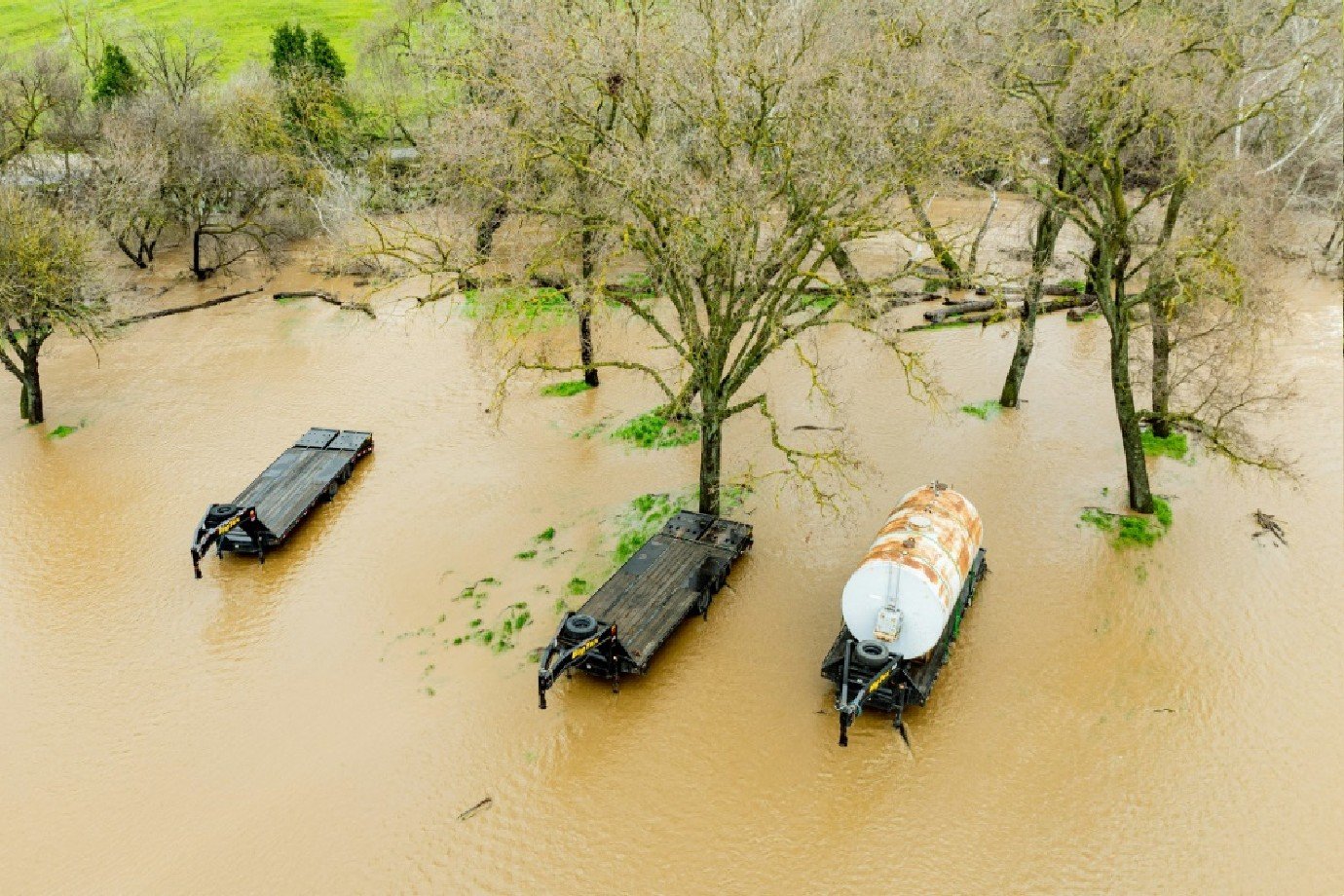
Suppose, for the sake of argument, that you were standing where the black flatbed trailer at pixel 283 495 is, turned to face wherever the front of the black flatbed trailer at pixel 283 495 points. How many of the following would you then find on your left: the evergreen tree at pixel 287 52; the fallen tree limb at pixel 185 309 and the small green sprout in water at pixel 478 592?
1

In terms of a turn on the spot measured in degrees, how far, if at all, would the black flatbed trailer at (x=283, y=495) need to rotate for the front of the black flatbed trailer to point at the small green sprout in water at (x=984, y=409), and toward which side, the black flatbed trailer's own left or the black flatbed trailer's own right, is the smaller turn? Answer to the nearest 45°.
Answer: approximately 135° to the black flatbed trailer's own left

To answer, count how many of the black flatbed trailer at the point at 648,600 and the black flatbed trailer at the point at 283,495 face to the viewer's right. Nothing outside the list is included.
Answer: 0

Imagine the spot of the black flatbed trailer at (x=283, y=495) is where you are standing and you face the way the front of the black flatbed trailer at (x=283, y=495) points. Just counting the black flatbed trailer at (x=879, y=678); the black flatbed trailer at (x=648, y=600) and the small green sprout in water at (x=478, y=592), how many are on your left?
3

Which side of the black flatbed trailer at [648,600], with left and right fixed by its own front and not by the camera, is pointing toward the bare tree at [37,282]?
right

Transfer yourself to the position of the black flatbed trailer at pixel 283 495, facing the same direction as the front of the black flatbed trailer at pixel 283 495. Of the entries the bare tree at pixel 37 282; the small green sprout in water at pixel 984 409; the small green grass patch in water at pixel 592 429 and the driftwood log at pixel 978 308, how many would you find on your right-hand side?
1

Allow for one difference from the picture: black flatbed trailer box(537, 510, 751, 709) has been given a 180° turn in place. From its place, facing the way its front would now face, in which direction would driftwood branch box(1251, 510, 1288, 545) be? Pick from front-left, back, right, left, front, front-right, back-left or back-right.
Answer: front-right

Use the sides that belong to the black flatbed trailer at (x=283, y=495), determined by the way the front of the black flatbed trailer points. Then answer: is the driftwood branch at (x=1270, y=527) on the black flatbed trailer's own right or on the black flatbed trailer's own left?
on the black flatbed trailer's own left

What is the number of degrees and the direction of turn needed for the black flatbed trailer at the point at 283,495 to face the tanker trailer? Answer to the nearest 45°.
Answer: approximately 90° to its left

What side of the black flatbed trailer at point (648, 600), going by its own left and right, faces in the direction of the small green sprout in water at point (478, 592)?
right

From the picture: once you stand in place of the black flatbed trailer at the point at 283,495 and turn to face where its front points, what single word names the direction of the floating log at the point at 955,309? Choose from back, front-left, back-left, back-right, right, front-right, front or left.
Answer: back-left

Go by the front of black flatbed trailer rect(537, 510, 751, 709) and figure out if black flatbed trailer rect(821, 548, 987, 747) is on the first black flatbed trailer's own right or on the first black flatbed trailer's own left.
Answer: on the first black flatbed trailer's own left

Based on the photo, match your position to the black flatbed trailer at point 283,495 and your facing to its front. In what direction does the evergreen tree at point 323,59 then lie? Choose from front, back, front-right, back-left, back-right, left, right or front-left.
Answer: back-right

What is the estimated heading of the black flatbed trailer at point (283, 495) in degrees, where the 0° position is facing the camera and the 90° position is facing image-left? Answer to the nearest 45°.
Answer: approximately 45°

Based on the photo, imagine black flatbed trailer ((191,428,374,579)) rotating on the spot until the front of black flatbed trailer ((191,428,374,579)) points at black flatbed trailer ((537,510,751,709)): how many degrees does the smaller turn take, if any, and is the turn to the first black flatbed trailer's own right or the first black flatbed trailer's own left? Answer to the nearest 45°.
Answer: approximately 90° to the first black flatbed trailer's own left

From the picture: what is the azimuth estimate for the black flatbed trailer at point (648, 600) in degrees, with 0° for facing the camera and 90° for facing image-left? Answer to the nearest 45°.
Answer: approximately 45°
